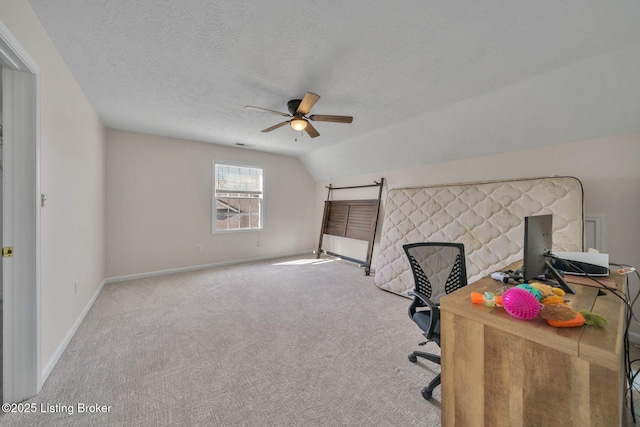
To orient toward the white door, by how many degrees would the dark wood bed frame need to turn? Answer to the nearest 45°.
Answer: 0° — it already faces it

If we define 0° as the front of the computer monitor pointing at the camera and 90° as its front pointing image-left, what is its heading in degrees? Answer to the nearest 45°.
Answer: approximately 135°

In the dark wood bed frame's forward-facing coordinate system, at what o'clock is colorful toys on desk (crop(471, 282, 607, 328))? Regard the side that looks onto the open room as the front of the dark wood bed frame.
The colorful toys on desk is roughly at 10 o'clock from the dark wood bed frame.

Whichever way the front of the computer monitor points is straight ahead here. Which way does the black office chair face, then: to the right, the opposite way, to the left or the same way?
the opposite way

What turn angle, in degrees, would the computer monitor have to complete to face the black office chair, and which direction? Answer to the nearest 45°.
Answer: approximately 45° to its left

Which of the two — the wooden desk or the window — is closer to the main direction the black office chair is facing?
the wooden desk

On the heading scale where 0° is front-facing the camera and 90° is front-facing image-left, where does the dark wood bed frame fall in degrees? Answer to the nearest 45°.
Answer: approximately 45°

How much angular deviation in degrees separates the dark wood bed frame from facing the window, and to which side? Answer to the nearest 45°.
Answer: approximately 45° to its right

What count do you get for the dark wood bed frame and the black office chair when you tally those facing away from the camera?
0

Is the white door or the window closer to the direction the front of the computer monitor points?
the window

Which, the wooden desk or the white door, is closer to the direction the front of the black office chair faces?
the wooden desk

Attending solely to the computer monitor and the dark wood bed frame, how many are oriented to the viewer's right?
0

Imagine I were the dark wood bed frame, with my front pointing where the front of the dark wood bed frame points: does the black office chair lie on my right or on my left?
on my left
